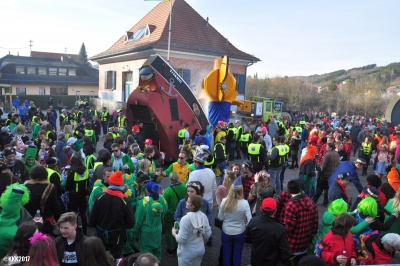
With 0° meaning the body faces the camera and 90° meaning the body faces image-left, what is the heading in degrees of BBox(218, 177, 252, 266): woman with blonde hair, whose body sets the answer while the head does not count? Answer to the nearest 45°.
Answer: approximately 180°

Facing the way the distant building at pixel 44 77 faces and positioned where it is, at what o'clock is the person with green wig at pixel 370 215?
The person with green wig is roughly at 12 o'clock from the distant building.

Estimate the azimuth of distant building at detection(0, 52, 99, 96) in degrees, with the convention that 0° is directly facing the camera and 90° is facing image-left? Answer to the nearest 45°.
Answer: approximately 0°

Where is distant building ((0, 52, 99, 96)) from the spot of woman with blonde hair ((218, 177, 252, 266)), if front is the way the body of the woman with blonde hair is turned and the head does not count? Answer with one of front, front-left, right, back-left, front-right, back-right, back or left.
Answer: front-left

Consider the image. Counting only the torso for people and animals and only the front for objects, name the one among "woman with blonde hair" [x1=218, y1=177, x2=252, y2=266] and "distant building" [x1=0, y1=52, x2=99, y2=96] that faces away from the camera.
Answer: the woman with blonde hair

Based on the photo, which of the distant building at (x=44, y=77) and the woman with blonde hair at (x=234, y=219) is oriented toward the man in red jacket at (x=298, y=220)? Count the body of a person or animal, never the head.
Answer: the distant building

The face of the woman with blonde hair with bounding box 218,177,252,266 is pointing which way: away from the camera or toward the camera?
away from the camera

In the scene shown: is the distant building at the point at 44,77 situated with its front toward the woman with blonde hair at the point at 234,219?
yes

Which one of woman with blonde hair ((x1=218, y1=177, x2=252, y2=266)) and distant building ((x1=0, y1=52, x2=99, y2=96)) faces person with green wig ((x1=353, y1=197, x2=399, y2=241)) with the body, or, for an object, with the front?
the distant building

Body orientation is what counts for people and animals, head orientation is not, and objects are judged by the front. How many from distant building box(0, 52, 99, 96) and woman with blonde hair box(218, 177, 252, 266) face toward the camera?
1

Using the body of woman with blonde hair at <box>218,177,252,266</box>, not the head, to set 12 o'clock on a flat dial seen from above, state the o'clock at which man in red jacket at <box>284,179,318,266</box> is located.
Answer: The man in red jacket is roughly at 3 o'clock from the woman with blonde hair.

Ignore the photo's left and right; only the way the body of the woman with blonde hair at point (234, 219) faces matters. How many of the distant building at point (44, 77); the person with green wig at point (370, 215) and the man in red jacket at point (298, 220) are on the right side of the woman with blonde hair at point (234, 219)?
2

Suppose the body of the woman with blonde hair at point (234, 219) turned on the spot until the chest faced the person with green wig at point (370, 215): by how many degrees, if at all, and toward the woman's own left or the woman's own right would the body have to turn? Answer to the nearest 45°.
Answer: approximately 90° to the woman's own right

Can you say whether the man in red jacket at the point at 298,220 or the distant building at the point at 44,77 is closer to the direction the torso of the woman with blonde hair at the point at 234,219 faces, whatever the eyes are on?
the distant building
